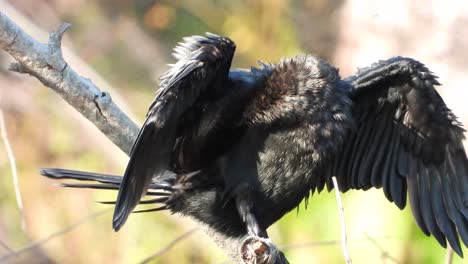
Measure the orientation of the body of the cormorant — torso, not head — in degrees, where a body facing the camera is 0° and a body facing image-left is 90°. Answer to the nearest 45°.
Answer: approximately 315°
